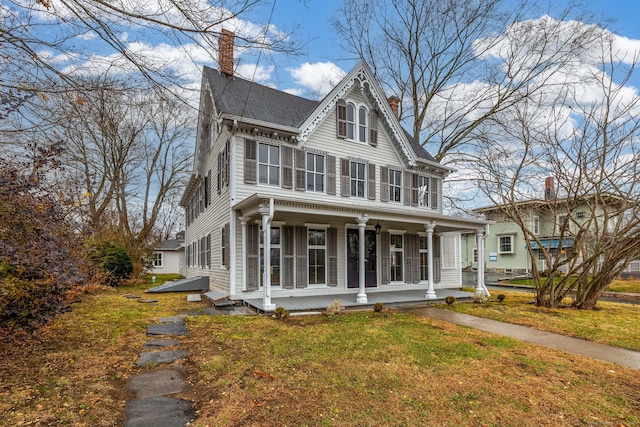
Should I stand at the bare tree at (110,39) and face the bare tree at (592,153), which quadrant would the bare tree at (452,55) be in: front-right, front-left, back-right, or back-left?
front-left

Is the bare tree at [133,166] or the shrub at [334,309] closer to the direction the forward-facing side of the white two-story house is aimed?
the shrub

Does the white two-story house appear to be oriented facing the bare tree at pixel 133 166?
no

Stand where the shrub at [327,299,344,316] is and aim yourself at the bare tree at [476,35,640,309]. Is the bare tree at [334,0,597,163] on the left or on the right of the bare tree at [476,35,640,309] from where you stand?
left
